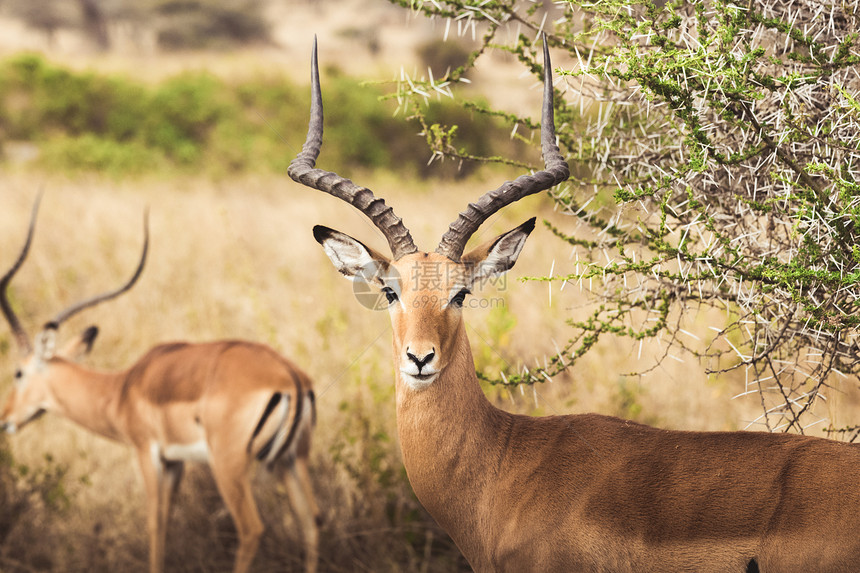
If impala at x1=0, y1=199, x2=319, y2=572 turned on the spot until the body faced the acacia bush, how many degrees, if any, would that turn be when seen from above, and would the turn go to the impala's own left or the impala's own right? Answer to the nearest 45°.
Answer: approximately 180°

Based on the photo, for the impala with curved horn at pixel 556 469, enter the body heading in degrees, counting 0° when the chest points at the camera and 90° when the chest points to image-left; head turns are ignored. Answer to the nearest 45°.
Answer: approximately 90°

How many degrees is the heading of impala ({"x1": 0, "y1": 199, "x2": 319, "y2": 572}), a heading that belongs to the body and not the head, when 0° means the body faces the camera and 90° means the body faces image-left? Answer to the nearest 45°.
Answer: approximately 135°

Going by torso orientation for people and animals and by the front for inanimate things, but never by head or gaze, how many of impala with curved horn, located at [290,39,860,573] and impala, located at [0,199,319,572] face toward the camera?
0

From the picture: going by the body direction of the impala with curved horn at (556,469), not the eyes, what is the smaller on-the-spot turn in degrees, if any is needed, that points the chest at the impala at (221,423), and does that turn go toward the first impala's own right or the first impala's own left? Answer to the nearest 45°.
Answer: approximately 45° to the first impala's own right

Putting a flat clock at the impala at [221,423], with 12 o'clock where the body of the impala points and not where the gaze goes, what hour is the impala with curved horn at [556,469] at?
The impala with curved horn is roughly at 7 o'clock from the impala.
